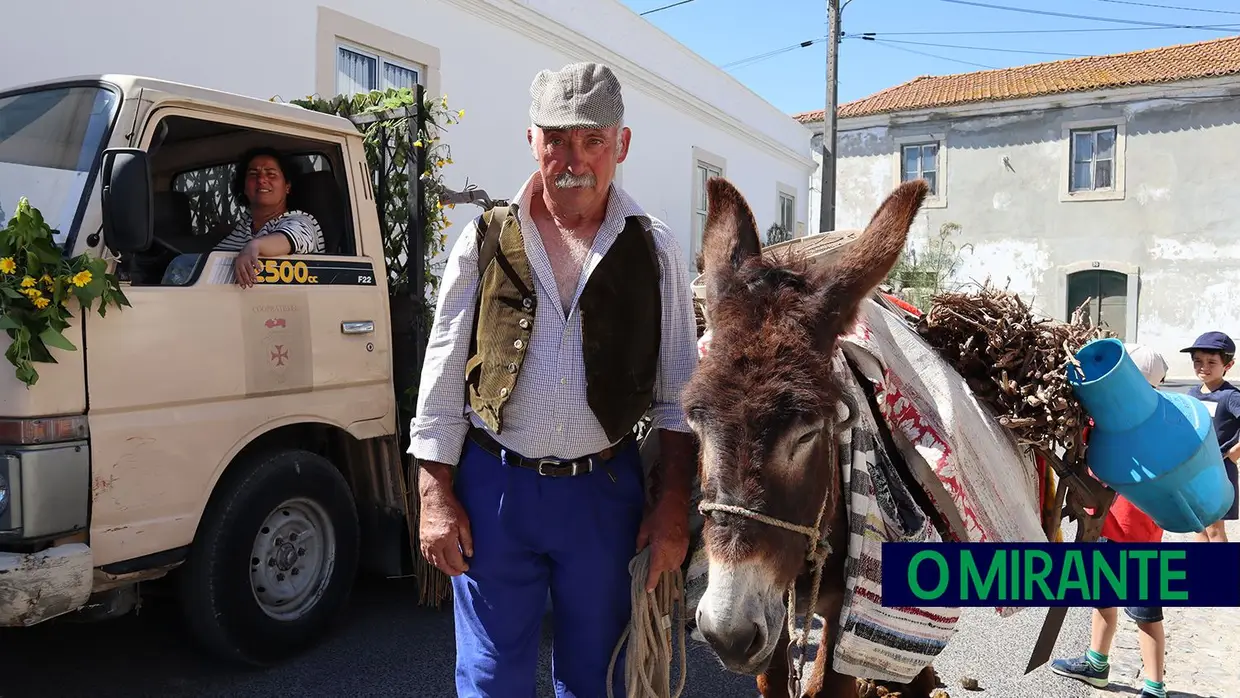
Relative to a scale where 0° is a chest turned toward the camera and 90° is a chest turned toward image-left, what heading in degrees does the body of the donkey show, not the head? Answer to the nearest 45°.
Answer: approximately 45°

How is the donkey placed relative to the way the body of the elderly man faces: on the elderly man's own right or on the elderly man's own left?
on the elderly man's own left

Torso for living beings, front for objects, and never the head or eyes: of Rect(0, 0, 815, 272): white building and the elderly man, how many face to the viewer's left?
0

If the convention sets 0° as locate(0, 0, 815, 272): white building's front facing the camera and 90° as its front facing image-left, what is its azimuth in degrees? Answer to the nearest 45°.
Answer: approximately 315°

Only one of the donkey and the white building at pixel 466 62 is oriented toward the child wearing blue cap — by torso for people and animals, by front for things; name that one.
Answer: the white building

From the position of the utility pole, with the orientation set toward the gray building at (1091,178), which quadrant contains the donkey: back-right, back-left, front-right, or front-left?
back-right

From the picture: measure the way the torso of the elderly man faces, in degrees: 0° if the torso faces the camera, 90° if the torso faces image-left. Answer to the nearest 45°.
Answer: approximately 0°

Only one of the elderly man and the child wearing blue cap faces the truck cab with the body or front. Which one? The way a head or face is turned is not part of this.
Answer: the child wearing blue cap
